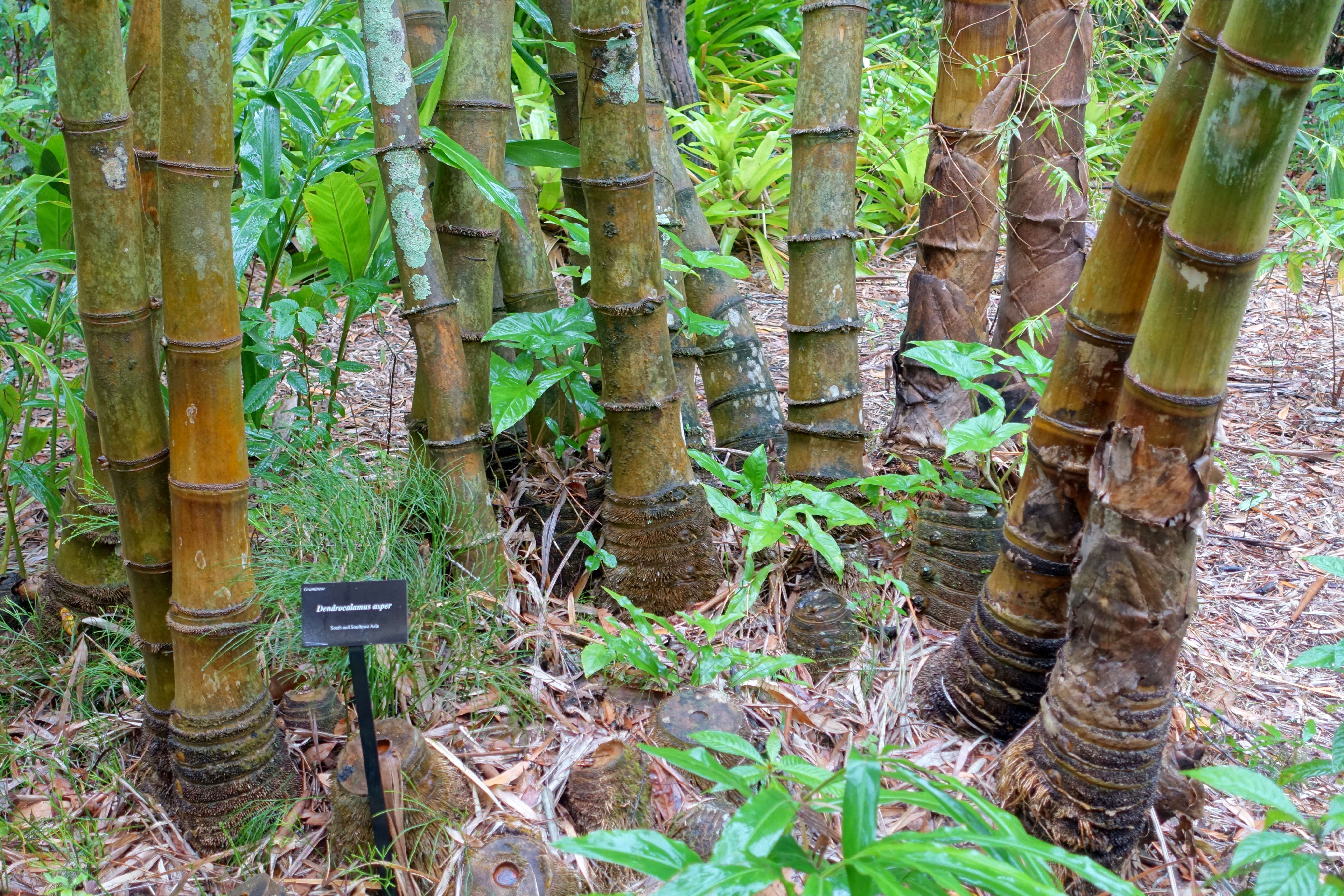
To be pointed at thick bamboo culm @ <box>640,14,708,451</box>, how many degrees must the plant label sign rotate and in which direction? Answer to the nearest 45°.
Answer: approximately 135° to its left

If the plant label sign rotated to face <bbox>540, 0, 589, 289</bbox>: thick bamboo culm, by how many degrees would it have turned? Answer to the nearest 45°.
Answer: approximately 135° to its left

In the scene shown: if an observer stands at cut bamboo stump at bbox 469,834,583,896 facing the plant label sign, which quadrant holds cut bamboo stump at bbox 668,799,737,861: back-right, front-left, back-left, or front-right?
back-right

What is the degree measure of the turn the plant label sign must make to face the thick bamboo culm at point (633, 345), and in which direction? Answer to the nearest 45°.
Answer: approximately 135° to its left

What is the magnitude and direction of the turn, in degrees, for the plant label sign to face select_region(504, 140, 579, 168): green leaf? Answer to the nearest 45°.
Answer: approximately 135° to its left

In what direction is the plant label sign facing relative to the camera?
toward the camera

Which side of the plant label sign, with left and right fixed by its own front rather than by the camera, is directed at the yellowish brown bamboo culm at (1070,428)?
left

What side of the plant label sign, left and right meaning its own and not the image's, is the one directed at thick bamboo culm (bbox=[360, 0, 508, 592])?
back

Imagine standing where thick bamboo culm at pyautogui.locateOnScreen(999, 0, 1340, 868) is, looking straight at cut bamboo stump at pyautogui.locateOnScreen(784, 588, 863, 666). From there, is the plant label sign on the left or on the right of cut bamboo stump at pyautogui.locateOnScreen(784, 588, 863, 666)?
left
